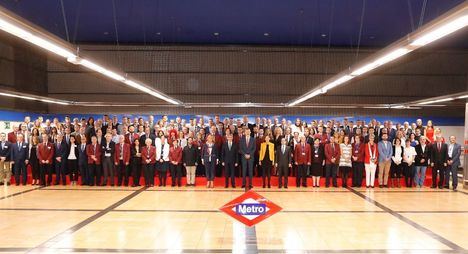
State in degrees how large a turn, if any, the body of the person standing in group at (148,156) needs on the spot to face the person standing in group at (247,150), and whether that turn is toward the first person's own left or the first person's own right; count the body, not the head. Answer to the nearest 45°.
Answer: approximately 90° to the first person's own left

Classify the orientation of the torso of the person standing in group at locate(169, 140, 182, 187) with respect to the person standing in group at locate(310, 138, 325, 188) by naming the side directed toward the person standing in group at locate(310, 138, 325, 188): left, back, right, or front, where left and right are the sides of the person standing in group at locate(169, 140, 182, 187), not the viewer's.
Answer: left

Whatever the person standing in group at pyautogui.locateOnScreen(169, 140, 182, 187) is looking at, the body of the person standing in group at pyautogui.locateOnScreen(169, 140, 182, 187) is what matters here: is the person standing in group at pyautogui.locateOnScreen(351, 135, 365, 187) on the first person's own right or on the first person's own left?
on the first person's own left

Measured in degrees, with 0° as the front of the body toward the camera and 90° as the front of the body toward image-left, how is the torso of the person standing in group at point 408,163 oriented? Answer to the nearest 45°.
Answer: approximately 0°

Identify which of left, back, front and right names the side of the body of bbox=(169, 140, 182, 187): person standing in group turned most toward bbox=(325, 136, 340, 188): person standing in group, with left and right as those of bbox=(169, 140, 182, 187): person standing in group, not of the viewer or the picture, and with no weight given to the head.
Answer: left

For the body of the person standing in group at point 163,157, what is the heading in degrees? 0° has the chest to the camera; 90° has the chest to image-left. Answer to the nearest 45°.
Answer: approximately 0°
